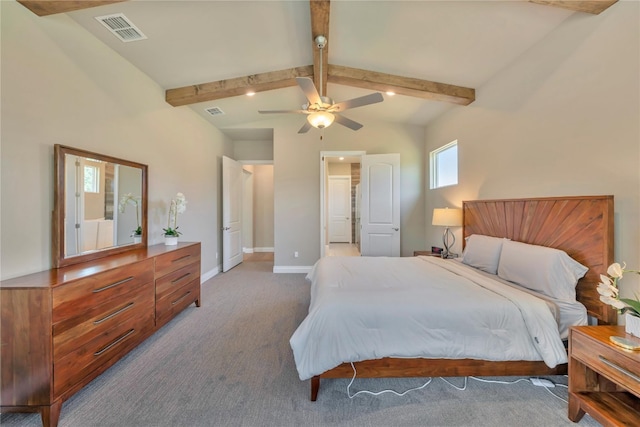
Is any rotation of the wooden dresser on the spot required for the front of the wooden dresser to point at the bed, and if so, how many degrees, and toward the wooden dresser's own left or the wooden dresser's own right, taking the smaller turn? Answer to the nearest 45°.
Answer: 0° — it already faces it

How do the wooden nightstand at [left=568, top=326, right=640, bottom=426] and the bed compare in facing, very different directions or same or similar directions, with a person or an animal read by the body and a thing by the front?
same or similar directions

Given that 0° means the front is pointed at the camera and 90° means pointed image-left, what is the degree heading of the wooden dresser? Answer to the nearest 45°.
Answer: approximately 315°

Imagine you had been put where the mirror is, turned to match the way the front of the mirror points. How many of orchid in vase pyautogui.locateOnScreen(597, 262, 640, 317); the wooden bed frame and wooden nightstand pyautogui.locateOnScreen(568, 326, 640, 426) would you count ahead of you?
3

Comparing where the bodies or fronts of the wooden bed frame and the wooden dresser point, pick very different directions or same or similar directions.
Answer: very different directions

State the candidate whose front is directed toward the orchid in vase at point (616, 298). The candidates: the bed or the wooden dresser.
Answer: the wooden dresser

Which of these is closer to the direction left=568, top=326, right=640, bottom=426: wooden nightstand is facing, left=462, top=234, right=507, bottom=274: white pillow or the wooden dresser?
the wooden dresser

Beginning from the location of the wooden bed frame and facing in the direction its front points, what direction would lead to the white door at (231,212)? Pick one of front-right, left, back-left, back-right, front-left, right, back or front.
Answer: front-right

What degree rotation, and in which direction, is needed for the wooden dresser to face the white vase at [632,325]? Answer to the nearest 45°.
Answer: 0° — it already faces it

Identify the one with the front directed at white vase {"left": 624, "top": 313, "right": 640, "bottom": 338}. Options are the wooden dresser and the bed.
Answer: the wooden dresser

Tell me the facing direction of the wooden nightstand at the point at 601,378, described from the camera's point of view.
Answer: facing the viewer and to the left of the viewer

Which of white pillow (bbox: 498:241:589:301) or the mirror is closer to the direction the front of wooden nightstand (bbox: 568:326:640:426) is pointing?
the mirror

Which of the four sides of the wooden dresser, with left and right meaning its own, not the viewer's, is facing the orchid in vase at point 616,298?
front

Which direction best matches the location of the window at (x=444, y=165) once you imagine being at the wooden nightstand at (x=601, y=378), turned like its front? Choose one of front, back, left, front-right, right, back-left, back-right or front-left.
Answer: right

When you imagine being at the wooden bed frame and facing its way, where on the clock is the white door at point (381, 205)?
The white door is roughly at 3 o'clock from the wooden bed frame.

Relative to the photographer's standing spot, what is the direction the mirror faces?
facing the viewer and to the right of the viewer

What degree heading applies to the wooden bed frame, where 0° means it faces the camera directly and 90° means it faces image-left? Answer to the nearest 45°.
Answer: approximately 45°

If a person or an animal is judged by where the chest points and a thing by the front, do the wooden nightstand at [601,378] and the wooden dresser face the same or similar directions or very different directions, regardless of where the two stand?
very different directions

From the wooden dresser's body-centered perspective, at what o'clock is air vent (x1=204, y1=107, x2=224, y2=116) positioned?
The air vent is roughly at 9 o'clock from the wooden dresser.

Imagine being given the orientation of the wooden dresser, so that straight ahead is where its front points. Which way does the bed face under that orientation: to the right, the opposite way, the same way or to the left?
the opposite way

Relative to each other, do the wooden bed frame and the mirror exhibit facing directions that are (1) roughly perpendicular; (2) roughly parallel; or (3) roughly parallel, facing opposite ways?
roughly parallel, facing opposite ways
